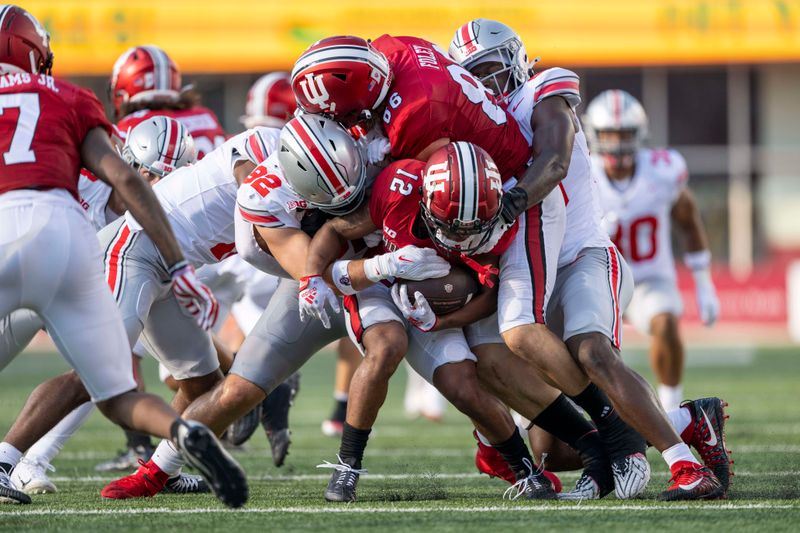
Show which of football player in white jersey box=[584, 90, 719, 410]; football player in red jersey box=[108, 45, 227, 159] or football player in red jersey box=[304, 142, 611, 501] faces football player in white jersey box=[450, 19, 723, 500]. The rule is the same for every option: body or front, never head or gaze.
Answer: football player in white jersey box=[584, 90, 719, 410]

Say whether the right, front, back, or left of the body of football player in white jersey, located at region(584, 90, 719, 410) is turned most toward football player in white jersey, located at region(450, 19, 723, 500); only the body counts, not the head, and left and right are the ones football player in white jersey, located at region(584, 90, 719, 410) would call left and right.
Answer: front

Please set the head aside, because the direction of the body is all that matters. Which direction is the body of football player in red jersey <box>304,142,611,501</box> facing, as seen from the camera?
toward the camera

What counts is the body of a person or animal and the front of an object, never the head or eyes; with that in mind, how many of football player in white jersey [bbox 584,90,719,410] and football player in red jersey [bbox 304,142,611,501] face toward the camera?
2

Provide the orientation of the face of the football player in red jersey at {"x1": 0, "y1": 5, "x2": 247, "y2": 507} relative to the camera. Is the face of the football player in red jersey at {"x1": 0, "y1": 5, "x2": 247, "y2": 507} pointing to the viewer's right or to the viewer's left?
to the viewer's right

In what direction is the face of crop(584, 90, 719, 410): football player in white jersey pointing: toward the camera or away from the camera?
toward the camera

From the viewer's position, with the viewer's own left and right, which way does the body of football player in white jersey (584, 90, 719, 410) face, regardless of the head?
facing the viewer

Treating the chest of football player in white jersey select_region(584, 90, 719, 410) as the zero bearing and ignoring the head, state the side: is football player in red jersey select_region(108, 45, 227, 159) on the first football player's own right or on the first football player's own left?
on the first football player's own right

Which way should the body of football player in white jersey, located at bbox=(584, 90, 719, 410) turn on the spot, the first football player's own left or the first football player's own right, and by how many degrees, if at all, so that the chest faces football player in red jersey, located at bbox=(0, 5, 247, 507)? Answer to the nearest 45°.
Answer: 0° — they already face them

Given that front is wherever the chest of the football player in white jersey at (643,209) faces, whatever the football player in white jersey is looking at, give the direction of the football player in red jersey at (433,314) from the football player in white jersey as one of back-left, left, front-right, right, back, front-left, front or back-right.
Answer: front

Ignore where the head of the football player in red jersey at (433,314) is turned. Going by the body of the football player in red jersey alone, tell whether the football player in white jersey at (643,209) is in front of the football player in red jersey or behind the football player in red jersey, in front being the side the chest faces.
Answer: behind

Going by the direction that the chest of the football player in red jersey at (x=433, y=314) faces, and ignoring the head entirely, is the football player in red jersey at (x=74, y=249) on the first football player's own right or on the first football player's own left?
on the first football player's own right
